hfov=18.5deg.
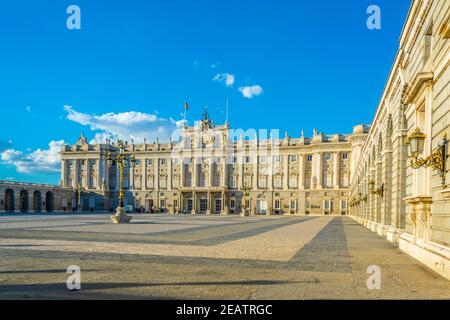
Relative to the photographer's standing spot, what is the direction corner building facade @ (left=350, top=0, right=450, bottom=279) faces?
facing to the left of the viewer
